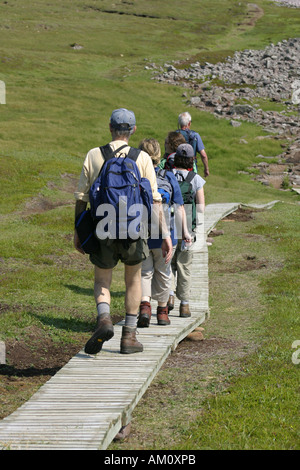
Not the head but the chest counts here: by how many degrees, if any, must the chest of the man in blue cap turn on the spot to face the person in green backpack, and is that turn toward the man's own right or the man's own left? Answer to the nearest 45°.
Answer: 0° — they already face them

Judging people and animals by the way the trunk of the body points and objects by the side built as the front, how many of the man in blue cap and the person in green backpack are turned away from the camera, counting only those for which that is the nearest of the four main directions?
2

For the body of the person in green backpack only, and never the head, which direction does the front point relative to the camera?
away from the camera

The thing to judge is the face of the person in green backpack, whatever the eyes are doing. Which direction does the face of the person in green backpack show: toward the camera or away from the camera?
away from the camera

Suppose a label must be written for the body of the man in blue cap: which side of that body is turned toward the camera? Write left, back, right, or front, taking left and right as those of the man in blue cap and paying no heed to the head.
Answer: back

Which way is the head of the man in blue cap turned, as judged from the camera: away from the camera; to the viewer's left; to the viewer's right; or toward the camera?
away from the camera

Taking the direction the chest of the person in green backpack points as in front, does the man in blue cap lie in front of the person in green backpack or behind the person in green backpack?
behind
